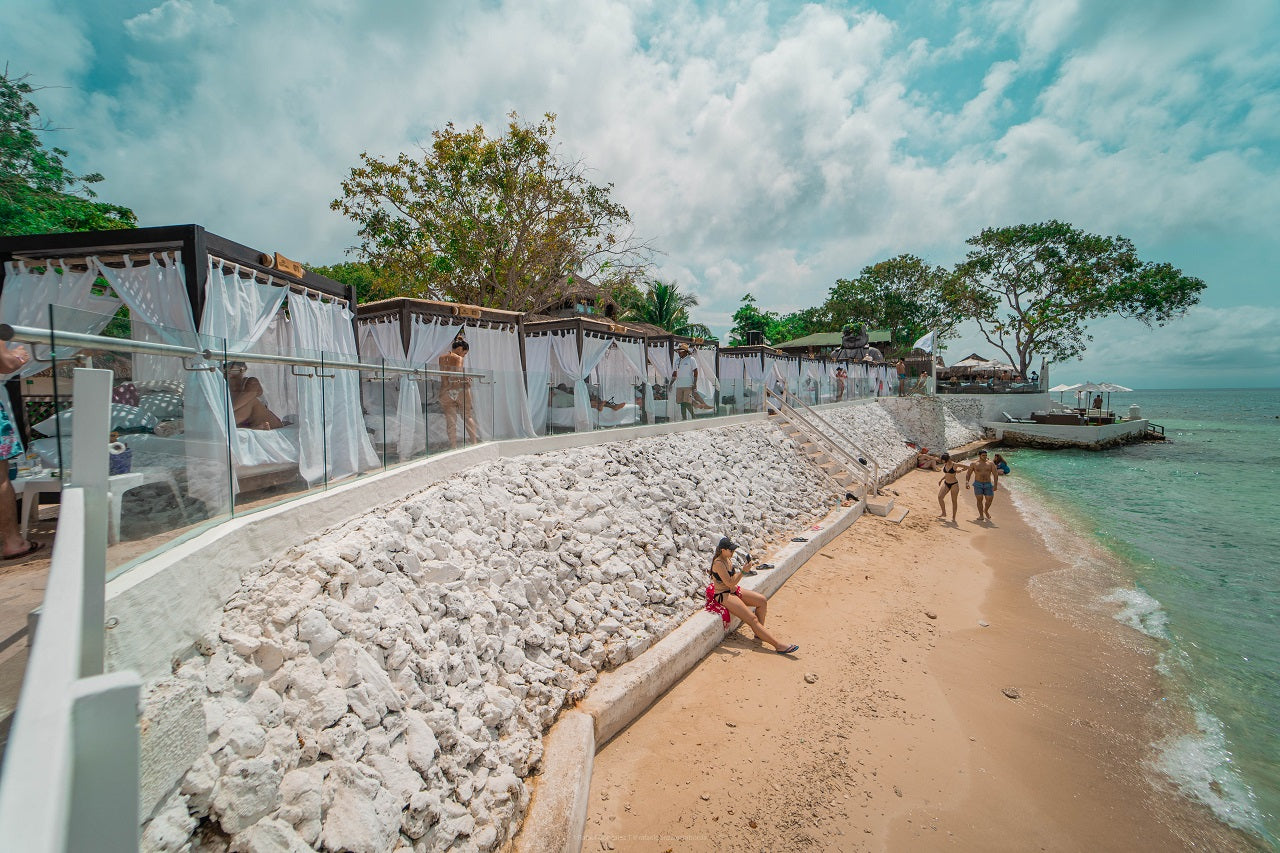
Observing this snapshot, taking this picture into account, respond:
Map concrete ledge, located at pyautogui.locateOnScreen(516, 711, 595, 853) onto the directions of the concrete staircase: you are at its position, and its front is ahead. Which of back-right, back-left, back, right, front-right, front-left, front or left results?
front-right

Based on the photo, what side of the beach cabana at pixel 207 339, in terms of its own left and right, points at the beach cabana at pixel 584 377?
left

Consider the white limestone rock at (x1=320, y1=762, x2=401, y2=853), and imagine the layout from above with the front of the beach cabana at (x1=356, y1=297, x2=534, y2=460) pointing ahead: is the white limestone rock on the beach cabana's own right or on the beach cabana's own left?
on the beach cabana's own right

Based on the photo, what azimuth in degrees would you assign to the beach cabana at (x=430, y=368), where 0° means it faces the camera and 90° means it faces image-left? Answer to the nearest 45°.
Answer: approximately 315°

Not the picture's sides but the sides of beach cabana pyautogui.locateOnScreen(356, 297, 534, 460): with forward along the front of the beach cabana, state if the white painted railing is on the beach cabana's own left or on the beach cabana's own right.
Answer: on the beach cabana's own right

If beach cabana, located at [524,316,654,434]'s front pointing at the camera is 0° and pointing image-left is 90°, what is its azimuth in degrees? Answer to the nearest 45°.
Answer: approximately 315°

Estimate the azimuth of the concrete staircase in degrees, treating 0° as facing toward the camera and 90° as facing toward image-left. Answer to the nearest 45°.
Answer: approximately 315°

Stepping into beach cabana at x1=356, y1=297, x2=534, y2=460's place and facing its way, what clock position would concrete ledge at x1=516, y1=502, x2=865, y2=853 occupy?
The concrete ledge is roughly at 1 o'clock from the beach cabana.

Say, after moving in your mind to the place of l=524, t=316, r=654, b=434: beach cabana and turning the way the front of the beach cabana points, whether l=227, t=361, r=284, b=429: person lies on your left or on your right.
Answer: on your right

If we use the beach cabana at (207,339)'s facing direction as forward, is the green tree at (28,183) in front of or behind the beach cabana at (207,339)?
behind

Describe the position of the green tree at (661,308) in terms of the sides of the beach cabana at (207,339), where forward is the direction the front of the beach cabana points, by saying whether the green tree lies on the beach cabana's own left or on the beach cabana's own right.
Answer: on the beach cabana's own left

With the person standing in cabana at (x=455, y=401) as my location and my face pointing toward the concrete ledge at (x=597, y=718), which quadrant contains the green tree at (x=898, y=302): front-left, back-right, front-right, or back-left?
back-left

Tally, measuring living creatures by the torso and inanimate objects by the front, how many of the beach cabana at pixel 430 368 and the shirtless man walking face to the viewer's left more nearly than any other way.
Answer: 0

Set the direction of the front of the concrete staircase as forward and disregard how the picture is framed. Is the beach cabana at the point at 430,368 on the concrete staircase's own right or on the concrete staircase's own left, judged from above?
on the concrete staircase's own right
